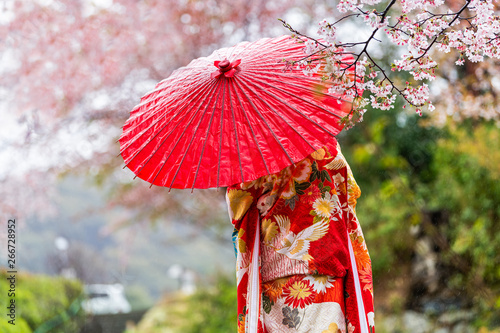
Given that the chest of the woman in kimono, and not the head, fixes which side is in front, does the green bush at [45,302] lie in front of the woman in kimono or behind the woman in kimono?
in front

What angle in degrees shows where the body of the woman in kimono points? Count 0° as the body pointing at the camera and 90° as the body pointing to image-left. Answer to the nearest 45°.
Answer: approximately 180°

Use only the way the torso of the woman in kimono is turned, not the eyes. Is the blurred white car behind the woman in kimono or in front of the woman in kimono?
in front
